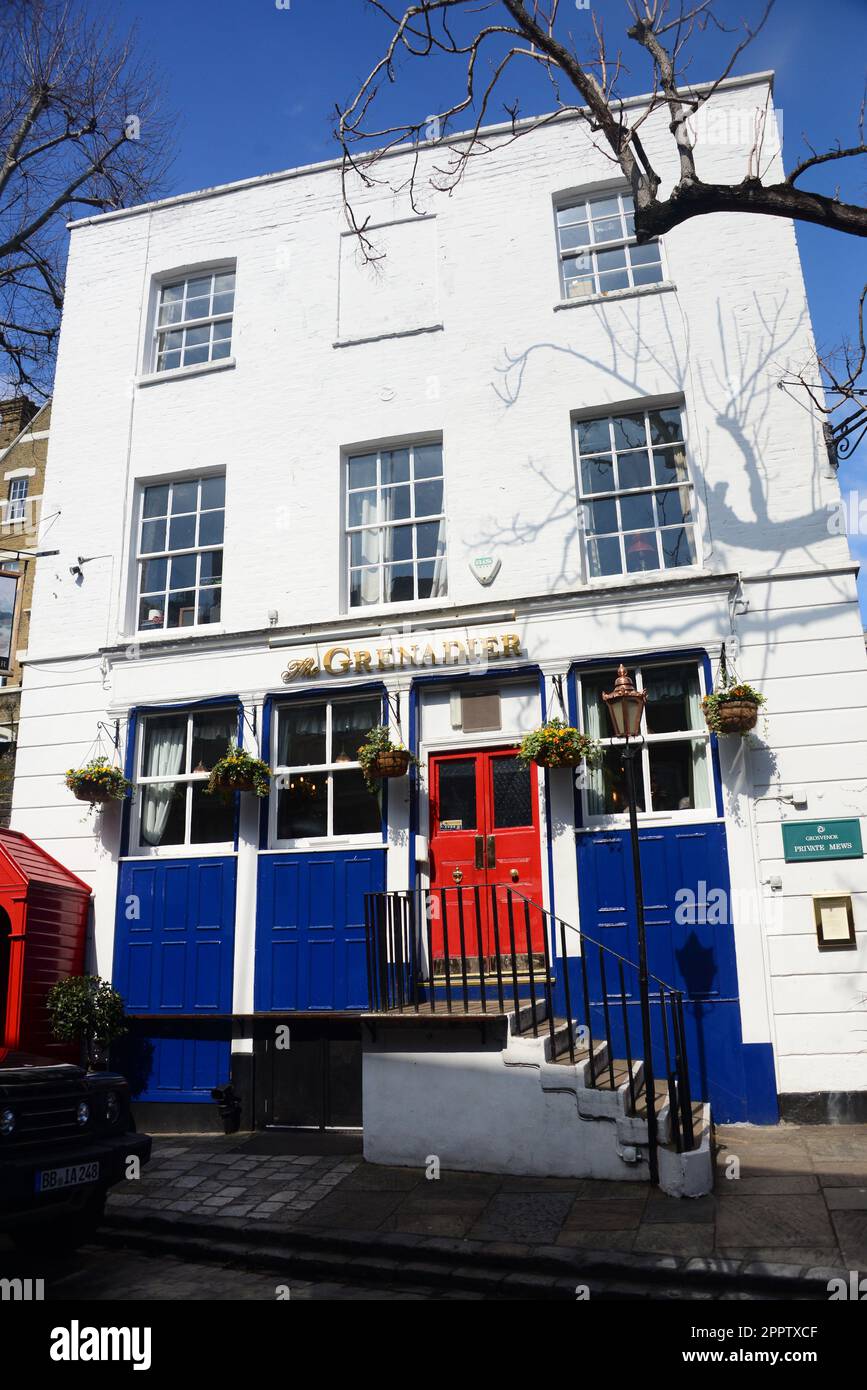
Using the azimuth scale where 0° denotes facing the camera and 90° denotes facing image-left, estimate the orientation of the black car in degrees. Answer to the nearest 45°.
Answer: approximately 315°

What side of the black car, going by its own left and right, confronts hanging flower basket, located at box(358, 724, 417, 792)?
left

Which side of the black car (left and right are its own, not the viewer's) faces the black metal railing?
left

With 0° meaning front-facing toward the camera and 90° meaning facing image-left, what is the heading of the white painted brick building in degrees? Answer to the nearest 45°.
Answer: approximately 0°

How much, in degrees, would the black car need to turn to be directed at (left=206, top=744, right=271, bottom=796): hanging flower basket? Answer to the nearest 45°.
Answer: approximately 90° to its left
